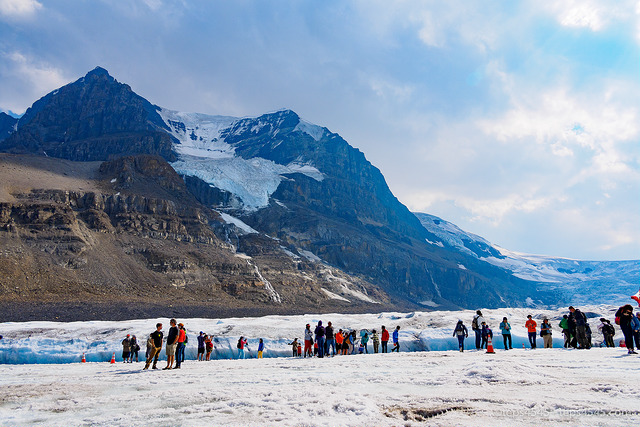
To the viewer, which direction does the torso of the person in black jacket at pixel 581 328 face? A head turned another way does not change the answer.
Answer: to the viewer's left

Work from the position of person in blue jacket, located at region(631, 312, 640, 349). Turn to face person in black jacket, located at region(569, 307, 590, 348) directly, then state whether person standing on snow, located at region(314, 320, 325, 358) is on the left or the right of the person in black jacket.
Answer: left

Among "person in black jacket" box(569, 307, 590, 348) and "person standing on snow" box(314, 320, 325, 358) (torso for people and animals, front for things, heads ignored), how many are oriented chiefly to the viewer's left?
1

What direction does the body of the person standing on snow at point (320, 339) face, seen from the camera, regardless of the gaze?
away from the camera

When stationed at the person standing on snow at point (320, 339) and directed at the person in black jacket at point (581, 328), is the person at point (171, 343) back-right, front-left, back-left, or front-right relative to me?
back-right
